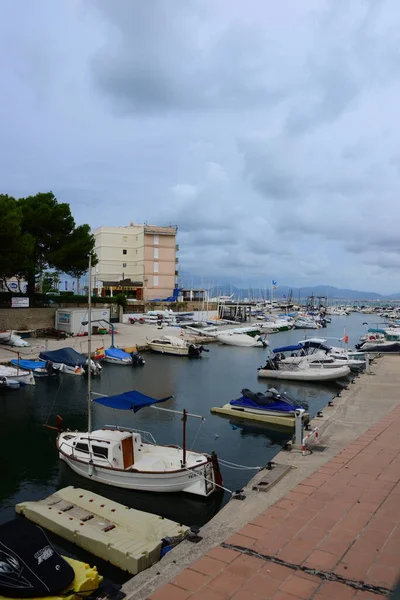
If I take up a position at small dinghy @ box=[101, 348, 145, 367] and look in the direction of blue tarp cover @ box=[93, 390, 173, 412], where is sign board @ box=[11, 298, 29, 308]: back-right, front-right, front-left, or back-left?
back-right

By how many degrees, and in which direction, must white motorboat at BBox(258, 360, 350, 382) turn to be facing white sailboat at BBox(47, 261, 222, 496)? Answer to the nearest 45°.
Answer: approximately 90° to its right

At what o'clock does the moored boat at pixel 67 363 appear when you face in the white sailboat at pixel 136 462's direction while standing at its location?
The moored boat is roughly at 1 o'clock from the white sailboat.

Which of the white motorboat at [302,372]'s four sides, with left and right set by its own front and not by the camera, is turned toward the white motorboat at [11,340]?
back

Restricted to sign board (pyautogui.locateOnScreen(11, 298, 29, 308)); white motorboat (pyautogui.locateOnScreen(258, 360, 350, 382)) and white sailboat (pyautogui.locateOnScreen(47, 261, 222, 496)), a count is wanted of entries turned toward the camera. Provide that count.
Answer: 1

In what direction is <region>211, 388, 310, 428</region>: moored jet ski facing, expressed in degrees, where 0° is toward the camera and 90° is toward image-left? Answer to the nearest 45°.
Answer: approximately 315°

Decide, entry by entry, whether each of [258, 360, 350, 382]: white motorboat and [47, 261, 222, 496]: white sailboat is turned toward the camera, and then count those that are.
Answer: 0
